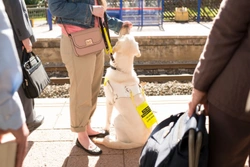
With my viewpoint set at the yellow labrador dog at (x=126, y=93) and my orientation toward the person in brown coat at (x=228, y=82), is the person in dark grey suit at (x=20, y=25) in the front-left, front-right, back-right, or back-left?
back-right

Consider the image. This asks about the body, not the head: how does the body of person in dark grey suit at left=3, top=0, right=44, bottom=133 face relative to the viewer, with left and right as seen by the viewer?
facing to the right of the viewer

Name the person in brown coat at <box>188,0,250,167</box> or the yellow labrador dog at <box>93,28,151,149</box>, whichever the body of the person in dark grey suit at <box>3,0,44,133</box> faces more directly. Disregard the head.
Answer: the yellow labrador dog
